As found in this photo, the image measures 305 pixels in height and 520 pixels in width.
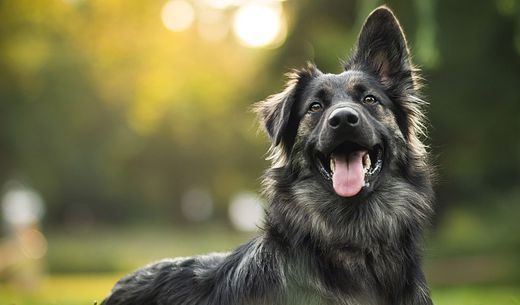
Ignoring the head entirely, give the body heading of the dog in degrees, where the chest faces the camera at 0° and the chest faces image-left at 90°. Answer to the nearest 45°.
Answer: approximately 315°
